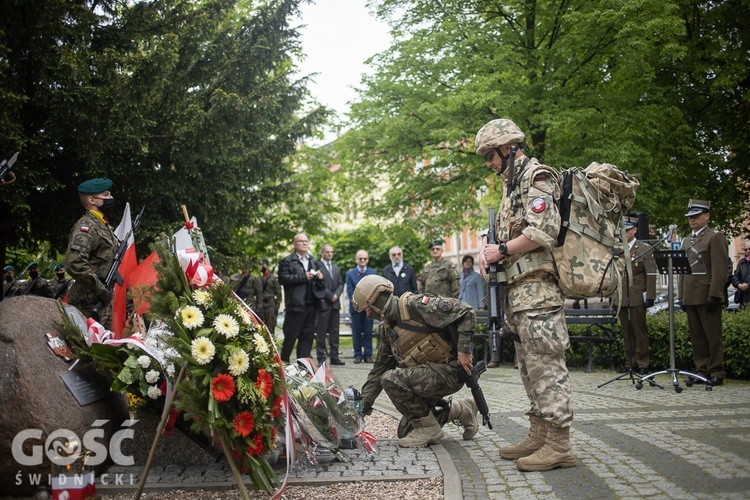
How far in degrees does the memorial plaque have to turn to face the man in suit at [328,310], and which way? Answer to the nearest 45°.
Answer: approximately 90° to its left

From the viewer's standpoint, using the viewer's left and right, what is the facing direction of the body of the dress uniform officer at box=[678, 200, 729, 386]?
facing the viewer and to the left of the viewer

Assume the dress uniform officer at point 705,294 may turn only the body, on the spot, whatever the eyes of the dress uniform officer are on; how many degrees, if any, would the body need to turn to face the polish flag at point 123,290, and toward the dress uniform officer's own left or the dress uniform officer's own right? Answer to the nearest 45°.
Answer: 0° — they already face it

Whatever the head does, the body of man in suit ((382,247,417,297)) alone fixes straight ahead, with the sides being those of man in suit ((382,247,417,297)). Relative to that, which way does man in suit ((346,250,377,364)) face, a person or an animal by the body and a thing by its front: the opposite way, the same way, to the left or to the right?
the same way

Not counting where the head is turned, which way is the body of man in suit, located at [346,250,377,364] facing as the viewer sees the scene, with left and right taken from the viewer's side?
facing the viewer

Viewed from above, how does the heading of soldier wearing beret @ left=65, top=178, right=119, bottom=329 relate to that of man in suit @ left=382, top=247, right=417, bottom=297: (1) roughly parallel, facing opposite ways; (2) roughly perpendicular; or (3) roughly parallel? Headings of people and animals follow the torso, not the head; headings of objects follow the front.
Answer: roughly perpendicular

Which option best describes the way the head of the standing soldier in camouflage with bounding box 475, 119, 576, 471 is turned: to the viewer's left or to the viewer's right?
to the viewer's left

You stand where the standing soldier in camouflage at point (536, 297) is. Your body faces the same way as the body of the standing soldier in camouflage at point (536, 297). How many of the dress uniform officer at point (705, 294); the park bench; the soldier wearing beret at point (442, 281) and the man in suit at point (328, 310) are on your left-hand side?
0

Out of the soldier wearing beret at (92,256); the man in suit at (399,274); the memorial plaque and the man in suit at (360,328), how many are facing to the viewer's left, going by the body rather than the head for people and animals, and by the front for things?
0

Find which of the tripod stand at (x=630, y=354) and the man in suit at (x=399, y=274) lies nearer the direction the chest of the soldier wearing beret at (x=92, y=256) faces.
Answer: the tripod stand

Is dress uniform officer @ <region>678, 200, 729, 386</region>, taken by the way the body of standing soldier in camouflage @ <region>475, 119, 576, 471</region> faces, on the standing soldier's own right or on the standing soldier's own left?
on the standing soldier's own right

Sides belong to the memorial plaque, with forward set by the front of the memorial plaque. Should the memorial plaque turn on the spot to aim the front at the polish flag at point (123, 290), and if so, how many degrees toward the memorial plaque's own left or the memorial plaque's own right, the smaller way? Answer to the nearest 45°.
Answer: approximately 135° to the memorial plaque's own left

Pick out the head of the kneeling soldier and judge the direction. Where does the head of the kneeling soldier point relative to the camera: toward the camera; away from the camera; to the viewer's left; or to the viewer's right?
to the viewer's left

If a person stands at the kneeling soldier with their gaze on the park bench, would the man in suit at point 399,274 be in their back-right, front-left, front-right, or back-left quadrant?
front-left

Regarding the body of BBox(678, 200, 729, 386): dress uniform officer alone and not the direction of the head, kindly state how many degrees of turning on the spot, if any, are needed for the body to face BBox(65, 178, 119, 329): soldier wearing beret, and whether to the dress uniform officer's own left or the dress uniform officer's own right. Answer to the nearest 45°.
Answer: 0° — they already face them

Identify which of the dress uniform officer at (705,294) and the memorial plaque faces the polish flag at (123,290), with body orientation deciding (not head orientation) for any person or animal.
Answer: the dress uniform officer

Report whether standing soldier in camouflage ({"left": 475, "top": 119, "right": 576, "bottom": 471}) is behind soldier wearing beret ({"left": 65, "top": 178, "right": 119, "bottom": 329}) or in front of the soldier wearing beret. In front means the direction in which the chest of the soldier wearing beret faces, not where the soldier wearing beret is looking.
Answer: in front

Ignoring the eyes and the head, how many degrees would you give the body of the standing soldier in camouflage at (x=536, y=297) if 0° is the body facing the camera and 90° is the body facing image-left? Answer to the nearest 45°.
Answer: approximately 90°

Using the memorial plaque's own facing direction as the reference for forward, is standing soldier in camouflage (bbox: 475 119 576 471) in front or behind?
in front
